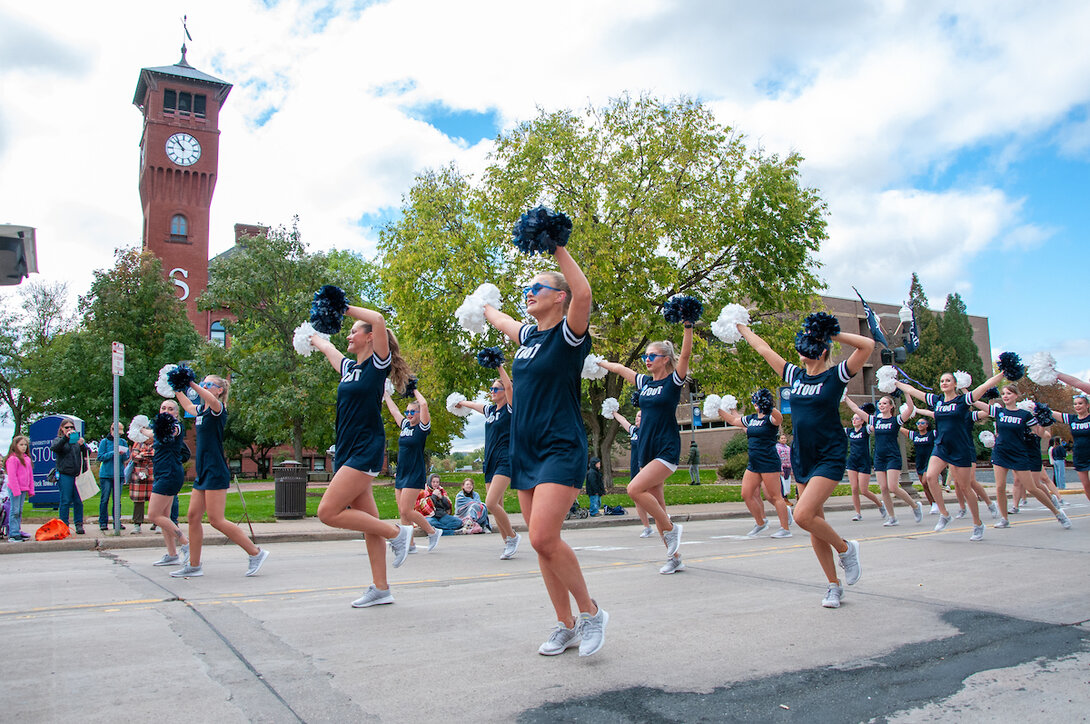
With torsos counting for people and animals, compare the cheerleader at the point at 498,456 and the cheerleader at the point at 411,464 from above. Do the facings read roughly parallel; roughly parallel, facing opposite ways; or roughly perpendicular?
roughly parallel

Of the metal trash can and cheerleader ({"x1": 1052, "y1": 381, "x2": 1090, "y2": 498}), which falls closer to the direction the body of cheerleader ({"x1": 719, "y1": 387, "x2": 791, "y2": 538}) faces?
the metal trash can

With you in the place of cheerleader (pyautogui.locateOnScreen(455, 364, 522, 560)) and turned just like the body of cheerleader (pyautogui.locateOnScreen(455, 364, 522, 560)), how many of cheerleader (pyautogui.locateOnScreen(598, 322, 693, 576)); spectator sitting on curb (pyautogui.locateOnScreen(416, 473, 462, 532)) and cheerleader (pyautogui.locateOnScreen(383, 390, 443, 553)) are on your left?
1

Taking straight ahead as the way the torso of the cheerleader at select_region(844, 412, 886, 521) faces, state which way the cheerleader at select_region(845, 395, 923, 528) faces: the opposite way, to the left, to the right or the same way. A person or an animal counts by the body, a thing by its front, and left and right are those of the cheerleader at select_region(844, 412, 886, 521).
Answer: the same way

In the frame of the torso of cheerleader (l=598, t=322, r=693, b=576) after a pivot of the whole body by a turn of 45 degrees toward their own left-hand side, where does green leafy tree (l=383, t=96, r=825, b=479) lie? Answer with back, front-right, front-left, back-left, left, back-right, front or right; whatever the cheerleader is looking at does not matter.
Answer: back

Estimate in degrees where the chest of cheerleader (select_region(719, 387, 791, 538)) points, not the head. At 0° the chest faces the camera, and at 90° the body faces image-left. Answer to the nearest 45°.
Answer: approximately 45°

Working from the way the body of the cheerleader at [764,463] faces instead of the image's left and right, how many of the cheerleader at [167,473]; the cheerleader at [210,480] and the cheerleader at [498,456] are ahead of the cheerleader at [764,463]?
3

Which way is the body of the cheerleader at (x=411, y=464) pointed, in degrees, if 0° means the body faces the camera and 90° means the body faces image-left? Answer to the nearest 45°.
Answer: approximately 45°

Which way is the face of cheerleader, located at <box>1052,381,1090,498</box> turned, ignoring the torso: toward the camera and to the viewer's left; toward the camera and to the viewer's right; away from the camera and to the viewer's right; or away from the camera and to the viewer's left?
toward the camera and to the viewer's left

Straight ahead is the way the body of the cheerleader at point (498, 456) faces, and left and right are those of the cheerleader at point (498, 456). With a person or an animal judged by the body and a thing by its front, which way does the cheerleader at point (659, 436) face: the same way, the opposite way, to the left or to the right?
the same way

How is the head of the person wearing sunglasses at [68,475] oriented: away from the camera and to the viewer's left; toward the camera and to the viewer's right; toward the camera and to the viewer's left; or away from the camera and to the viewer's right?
toward the camera and to the viewer's right

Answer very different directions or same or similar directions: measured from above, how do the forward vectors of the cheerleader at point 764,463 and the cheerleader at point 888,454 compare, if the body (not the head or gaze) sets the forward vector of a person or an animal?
same or similar directions

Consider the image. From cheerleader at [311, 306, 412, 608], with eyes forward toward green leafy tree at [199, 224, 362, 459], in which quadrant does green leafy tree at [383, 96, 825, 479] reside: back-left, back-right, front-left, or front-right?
front-right
